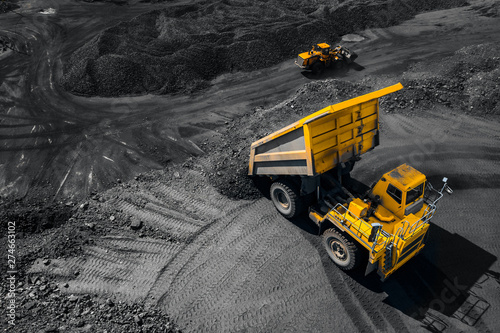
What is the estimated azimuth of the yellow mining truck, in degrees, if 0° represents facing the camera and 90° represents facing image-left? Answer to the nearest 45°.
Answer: approximately 315°

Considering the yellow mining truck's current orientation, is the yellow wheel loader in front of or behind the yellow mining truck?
behind
